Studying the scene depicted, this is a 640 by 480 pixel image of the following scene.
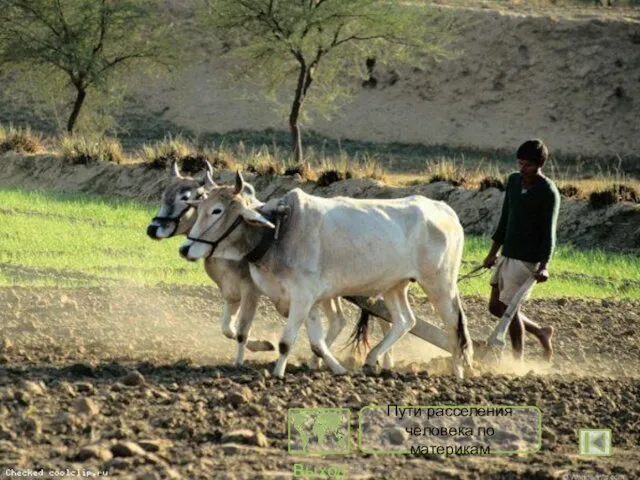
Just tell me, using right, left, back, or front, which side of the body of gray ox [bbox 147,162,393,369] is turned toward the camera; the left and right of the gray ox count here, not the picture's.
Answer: left

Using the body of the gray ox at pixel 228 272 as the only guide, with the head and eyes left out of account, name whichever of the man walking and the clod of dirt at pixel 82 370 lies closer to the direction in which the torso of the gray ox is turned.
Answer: the clod of dirt

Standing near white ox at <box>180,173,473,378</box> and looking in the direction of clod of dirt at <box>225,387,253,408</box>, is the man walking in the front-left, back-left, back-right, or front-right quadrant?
back-left

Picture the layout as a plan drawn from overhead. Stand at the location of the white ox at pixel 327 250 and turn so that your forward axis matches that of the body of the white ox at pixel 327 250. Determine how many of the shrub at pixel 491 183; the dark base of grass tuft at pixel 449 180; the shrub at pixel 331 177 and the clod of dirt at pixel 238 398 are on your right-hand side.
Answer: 3

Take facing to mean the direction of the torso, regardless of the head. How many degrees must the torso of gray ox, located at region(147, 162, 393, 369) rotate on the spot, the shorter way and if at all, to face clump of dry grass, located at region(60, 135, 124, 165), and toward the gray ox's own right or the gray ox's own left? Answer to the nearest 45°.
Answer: approximately 90° to the gray ox's own right

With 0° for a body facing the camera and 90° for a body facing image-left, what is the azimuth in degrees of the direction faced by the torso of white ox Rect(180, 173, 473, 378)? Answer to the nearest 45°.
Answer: approximately 90°

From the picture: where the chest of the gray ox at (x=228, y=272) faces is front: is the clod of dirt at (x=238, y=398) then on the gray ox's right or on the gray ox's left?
on the gray ox's left
